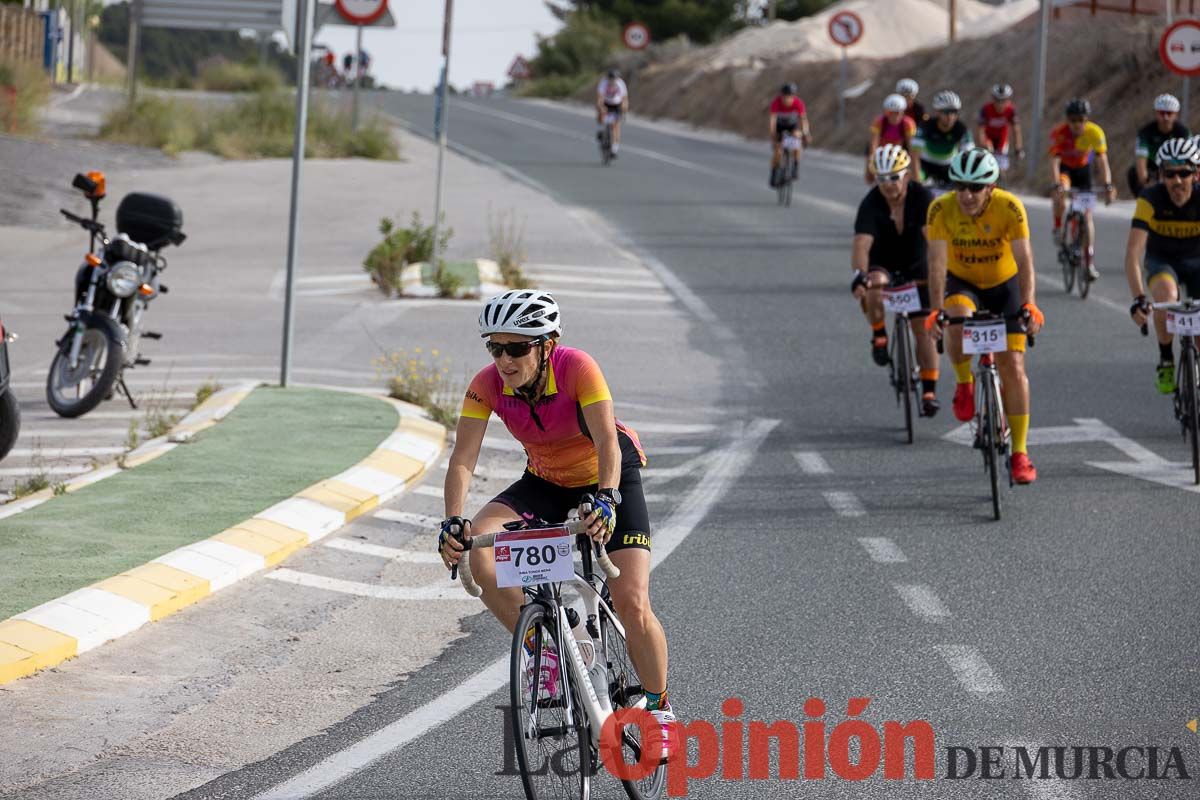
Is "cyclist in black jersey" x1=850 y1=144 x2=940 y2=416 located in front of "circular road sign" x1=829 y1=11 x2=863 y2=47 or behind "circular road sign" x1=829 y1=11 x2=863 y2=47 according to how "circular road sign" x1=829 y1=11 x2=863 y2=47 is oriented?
in front

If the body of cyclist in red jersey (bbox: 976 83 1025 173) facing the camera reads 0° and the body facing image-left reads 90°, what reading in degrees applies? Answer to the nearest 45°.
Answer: approximately 0°

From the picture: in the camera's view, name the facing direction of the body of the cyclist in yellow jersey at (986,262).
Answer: toward the camera

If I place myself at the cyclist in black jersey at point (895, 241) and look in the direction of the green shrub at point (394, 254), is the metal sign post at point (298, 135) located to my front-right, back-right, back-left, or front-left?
front-left

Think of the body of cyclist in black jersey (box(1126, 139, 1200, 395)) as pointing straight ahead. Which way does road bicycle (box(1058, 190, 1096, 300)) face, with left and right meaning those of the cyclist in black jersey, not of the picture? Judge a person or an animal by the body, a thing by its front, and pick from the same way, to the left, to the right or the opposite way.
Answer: the same way

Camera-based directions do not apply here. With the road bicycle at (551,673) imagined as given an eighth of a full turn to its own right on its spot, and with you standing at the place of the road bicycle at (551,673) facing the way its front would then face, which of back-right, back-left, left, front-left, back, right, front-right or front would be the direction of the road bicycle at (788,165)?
right

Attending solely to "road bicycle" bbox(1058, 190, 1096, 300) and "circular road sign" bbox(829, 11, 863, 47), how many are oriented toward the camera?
2

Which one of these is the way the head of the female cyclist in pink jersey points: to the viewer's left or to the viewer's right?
to the viewer's left

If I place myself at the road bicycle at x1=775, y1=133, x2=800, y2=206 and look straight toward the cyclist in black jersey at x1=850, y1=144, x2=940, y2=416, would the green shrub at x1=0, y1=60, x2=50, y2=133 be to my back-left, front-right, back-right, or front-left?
back-right

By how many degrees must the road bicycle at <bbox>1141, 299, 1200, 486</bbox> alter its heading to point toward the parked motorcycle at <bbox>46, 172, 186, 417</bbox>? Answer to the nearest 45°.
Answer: approximately 90° to its right

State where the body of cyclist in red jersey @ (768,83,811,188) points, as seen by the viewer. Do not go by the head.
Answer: toward the camera

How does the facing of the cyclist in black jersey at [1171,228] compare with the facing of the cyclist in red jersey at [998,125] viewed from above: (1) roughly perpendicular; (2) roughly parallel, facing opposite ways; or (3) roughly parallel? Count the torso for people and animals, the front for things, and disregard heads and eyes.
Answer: roughly parallel

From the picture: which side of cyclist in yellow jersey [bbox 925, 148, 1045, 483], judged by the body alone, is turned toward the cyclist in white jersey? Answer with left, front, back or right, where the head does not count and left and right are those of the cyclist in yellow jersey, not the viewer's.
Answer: back

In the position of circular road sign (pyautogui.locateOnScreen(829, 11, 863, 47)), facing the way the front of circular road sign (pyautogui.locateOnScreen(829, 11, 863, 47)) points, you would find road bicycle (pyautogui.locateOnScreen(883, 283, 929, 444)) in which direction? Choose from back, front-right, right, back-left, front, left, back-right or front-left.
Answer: front

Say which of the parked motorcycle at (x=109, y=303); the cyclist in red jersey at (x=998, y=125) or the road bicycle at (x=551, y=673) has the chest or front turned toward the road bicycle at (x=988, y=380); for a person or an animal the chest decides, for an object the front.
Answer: the cyclist in red jersey
